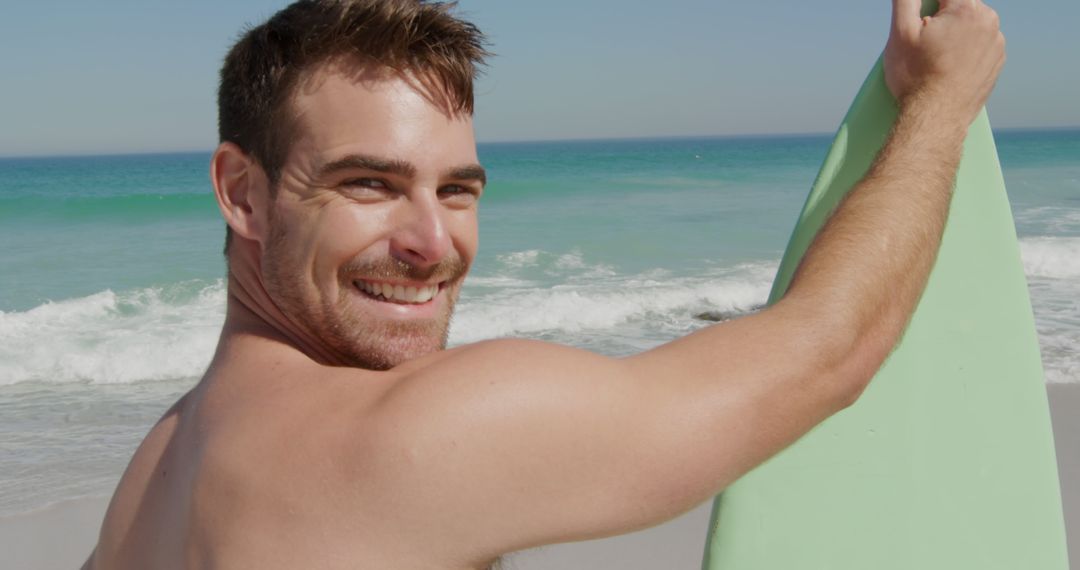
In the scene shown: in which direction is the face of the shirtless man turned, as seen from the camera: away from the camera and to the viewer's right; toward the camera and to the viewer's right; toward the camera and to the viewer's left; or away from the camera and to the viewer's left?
toward the camera and to the viewer's right

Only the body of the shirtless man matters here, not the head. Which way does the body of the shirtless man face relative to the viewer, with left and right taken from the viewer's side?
facing away from the viewer and to the right of the viewer
